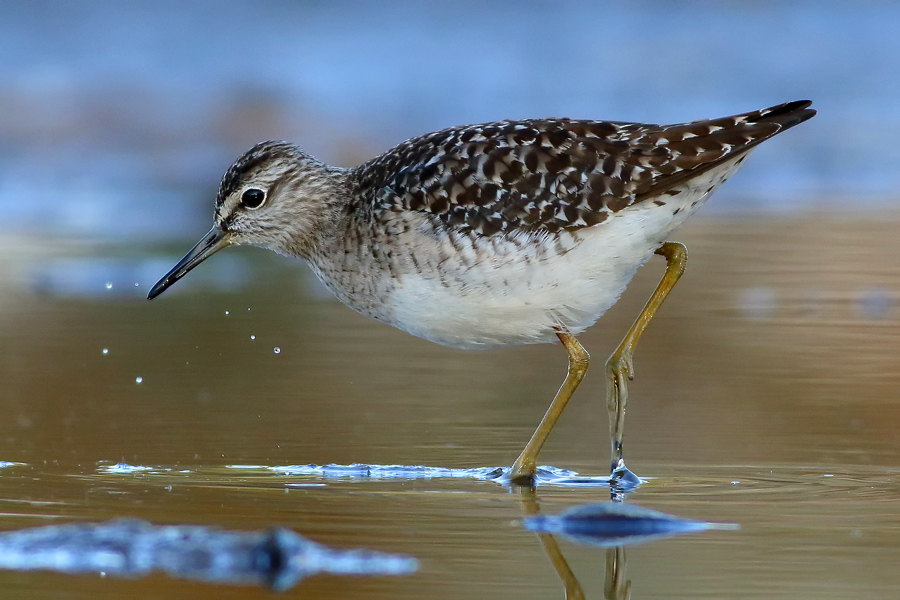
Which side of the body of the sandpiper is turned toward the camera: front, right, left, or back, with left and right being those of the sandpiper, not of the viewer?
left
